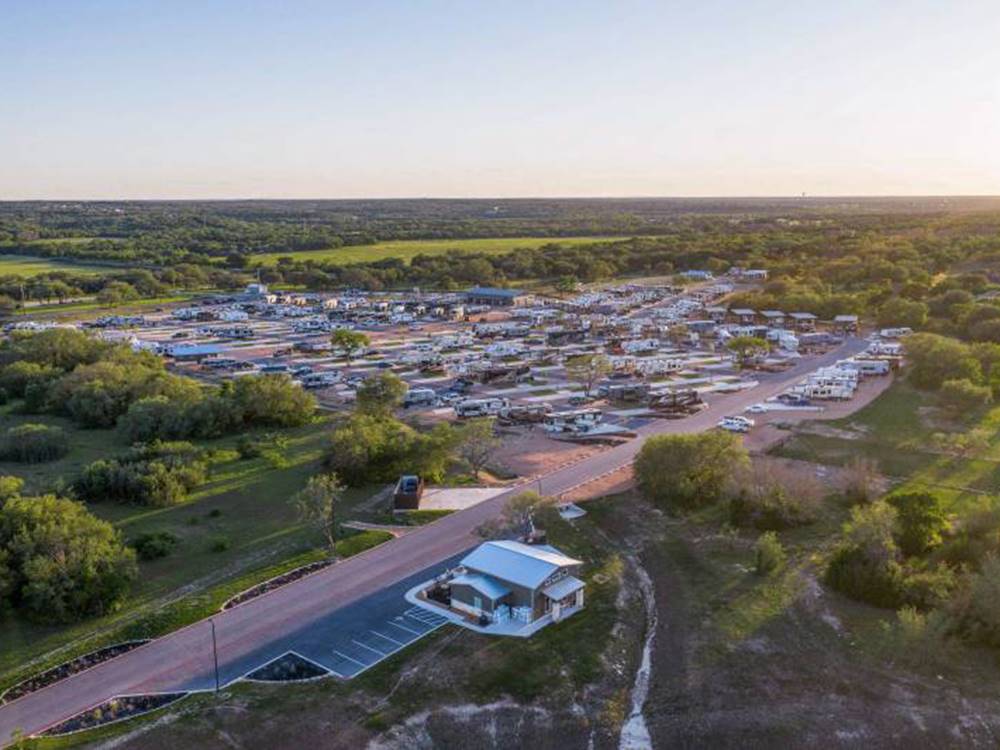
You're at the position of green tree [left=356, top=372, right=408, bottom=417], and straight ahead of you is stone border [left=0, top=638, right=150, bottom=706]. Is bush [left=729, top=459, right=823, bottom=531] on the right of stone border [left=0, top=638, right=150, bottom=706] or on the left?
left

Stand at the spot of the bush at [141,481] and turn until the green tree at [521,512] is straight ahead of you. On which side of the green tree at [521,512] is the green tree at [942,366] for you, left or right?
left

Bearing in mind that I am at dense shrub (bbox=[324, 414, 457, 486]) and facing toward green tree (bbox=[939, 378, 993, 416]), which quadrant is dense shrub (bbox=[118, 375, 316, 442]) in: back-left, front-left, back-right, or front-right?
back-left

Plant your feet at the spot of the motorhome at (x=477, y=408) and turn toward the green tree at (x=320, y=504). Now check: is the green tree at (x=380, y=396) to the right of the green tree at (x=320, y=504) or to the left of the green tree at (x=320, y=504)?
right
